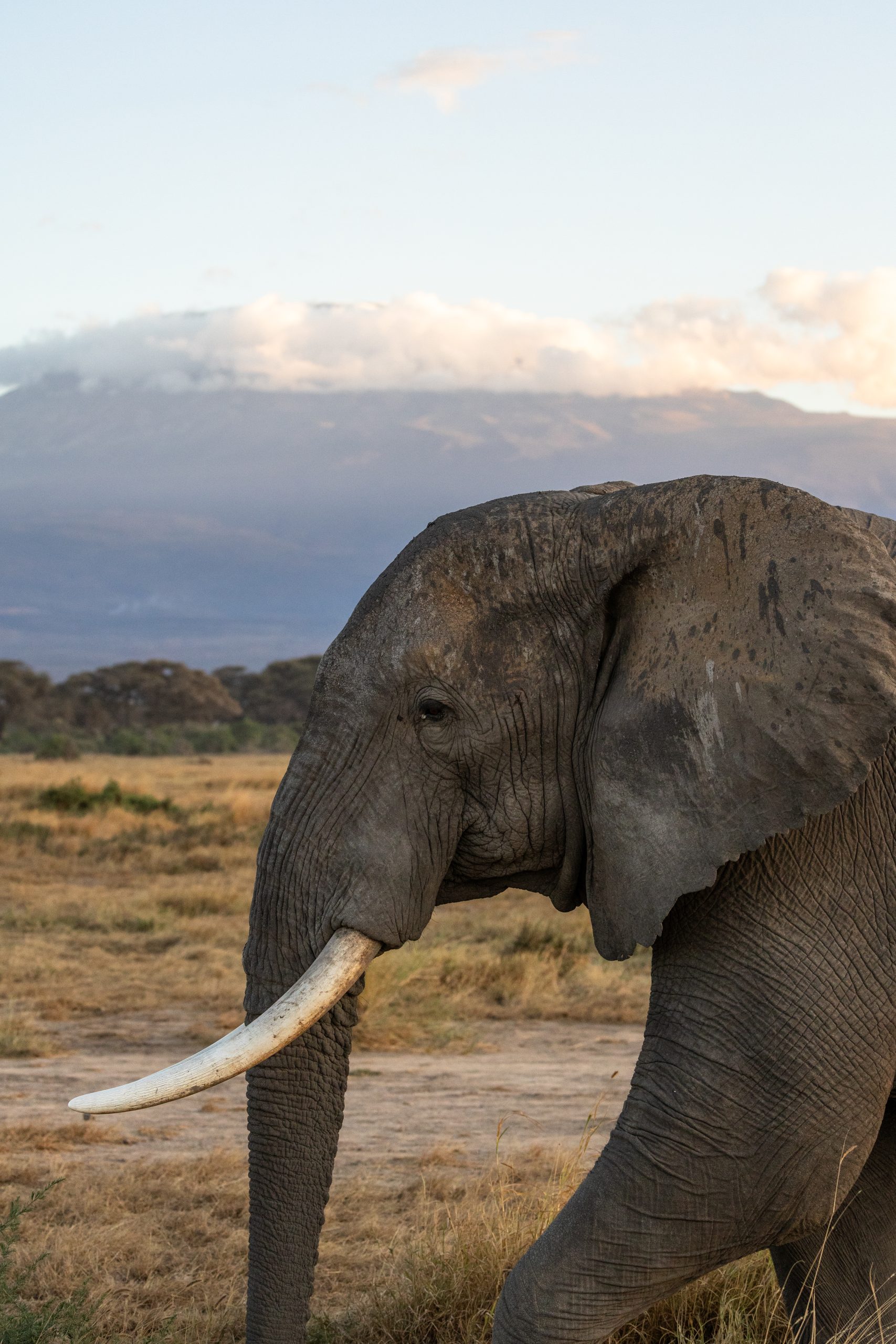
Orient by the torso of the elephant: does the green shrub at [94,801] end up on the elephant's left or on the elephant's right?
on the elephant's right

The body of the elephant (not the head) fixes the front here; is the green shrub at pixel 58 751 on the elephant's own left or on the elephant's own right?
on the elephant's own right

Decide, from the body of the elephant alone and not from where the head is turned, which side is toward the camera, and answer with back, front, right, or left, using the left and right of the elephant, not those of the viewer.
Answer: left
